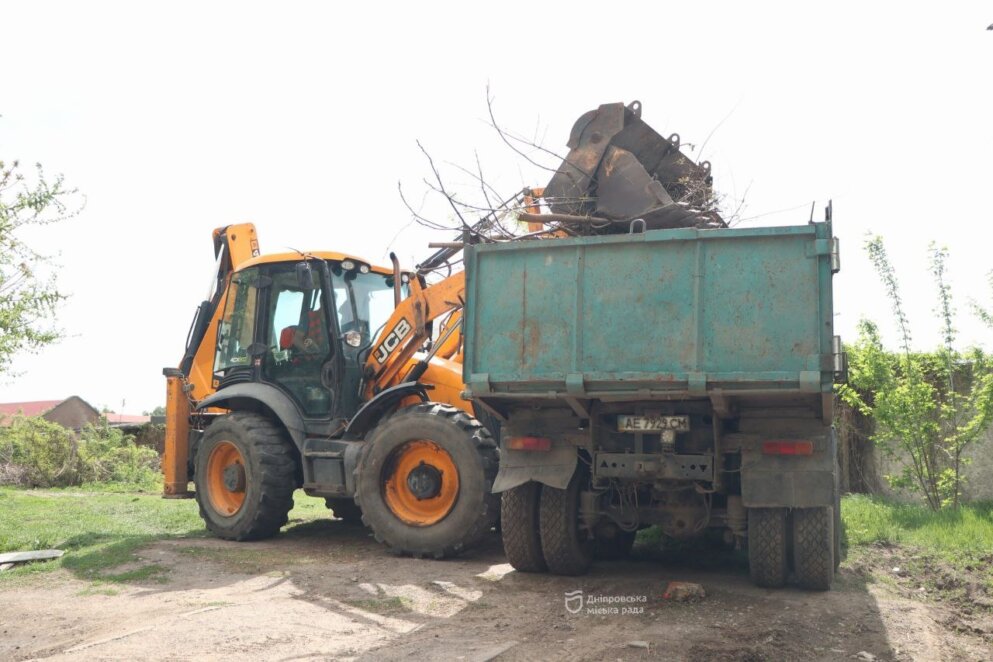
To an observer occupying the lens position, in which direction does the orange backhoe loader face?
facing the viewer and to the right of the viewer

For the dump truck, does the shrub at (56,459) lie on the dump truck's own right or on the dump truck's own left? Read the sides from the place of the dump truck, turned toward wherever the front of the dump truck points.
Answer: on the dump truck's own left

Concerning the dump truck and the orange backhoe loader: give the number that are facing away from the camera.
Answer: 1

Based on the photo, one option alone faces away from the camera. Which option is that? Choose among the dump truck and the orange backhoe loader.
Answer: the dump truck

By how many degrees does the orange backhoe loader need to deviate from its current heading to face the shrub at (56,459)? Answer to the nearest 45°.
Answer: approximately 180°

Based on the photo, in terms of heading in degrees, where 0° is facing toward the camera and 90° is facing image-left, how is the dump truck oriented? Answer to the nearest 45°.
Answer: approximately 180°

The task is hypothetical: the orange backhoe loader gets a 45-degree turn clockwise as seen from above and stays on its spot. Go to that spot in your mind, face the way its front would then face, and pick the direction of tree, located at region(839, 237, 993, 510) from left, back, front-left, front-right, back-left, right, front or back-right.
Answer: left

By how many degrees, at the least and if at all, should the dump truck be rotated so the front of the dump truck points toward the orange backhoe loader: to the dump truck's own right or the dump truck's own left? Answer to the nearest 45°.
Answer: approximately 45° to the dump truck's own left
